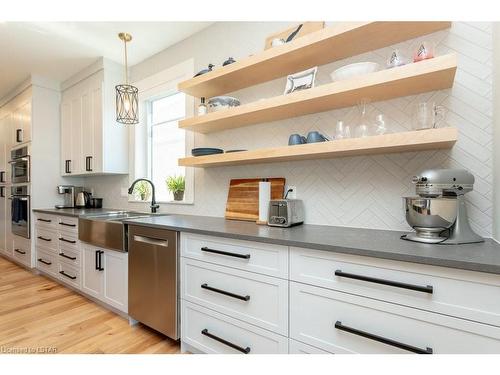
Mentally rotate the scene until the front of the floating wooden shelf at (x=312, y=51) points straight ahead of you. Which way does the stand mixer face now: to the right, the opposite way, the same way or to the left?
to the right

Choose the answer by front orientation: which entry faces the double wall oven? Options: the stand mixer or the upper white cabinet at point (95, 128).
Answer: the stand mixer

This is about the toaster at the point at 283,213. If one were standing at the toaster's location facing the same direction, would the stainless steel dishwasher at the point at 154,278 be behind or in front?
in front

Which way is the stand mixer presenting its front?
to the viewer's left

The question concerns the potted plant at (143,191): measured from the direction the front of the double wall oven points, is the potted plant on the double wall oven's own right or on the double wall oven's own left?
on the double wall oven's own left

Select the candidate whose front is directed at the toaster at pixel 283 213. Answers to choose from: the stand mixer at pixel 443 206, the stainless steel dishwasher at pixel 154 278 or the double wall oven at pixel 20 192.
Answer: the stand mixer

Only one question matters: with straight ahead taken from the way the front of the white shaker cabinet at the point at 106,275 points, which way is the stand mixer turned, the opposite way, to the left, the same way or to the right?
to the right

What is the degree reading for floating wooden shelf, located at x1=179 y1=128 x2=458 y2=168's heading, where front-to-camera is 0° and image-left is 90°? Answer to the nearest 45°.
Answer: approximately 45°

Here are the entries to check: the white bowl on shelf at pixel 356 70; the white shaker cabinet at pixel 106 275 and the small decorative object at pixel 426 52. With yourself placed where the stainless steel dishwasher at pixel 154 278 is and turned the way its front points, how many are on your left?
2
